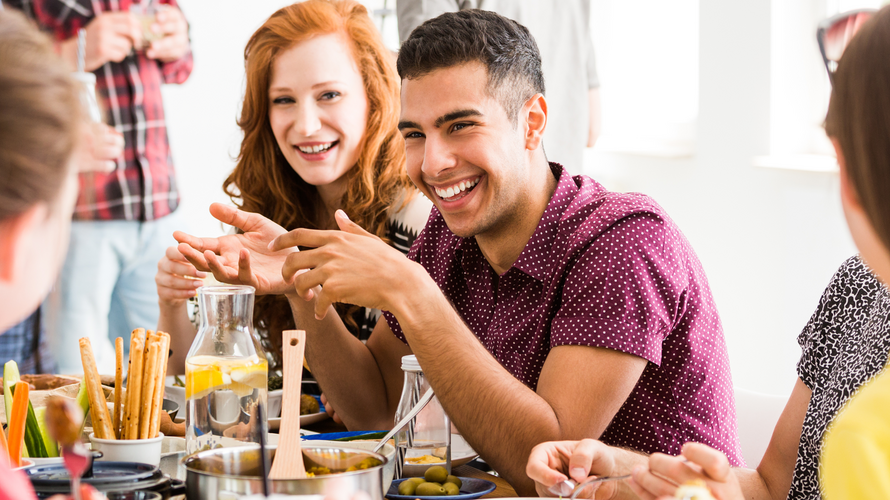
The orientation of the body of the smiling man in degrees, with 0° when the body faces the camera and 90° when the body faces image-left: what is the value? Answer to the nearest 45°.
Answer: approximately 45°

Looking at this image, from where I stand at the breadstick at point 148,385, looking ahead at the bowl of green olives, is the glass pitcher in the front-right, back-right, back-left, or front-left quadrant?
front-left

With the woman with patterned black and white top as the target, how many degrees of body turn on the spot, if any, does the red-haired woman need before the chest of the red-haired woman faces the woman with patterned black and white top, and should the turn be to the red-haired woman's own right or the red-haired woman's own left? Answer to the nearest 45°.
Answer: approximately 45° to the red-haired woman's own left

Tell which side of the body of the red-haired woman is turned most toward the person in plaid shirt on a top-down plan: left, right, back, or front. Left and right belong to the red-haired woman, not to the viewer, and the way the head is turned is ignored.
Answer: right

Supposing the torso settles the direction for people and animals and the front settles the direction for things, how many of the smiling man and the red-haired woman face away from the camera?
0

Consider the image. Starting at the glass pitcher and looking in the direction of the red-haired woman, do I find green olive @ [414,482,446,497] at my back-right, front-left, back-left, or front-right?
back-right

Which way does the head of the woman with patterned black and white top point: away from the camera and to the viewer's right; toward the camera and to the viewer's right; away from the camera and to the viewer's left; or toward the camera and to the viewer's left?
away from the camera and to the viewer's left

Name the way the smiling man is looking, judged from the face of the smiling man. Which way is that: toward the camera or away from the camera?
toward the camera

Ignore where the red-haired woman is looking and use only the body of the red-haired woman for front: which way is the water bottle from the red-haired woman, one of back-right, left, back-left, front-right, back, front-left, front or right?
front-left

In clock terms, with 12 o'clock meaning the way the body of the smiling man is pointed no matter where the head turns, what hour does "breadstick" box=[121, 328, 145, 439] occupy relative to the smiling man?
The breadstick is roughly at 12 o'clock from the smiling man.
